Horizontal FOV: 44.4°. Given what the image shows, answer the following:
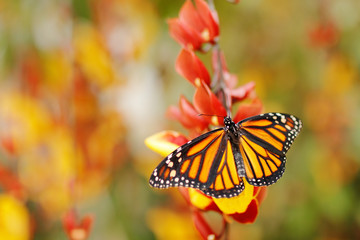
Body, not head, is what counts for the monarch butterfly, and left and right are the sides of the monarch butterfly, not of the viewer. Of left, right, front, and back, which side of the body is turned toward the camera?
back
